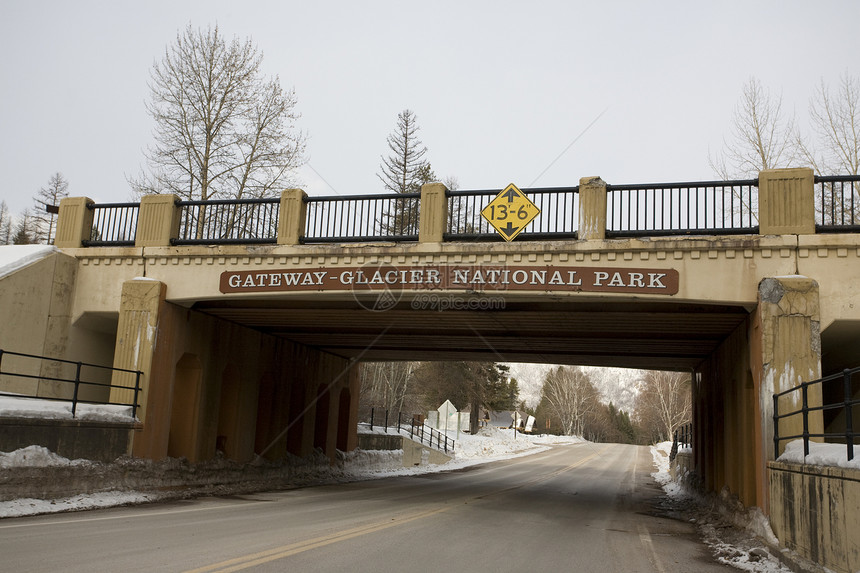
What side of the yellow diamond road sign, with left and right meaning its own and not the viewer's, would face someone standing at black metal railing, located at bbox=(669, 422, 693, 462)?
back

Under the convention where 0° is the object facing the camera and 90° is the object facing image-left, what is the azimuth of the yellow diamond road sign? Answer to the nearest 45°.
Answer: approximately 0°

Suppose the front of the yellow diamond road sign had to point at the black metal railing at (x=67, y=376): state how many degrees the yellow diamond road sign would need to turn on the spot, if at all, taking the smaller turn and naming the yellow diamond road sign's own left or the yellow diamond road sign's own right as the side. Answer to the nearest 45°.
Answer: approximately 90° to the yellow diamond road sign's own right

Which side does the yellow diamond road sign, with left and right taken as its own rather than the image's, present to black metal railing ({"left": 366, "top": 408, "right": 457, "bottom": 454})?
back
